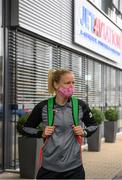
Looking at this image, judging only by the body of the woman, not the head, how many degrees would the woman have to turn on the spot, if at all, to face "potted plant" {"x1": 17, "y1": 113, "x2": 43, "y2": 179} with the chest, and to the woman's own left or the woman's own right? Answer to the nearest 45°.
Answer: approximately 180°

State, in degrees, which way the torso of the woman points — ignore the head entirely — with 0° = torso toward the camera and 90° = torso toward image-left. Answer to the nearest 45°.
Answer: approximately 0°

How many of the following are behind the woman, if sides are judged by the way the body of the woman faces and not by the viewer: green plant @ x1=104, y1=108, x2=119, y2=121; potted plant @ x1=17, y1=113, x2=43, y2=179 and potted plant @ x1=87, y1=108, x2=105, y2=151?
3

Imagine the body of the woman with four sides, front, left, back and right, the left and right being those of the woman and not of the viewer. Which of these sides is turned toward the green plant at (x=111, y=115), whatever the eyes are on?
back

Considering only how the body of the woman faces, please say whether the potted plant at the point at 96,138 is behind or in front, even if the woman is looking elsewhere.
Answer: behind

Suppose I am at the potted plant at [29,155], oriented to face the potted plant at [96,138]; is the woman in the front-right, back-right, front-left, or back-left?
back-right

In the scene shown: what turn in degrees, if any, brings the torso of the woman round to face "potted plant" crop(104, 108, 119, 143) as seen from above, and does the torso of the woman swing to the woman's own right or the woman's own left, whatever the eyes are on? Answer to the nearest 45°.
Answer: approximately 180°
